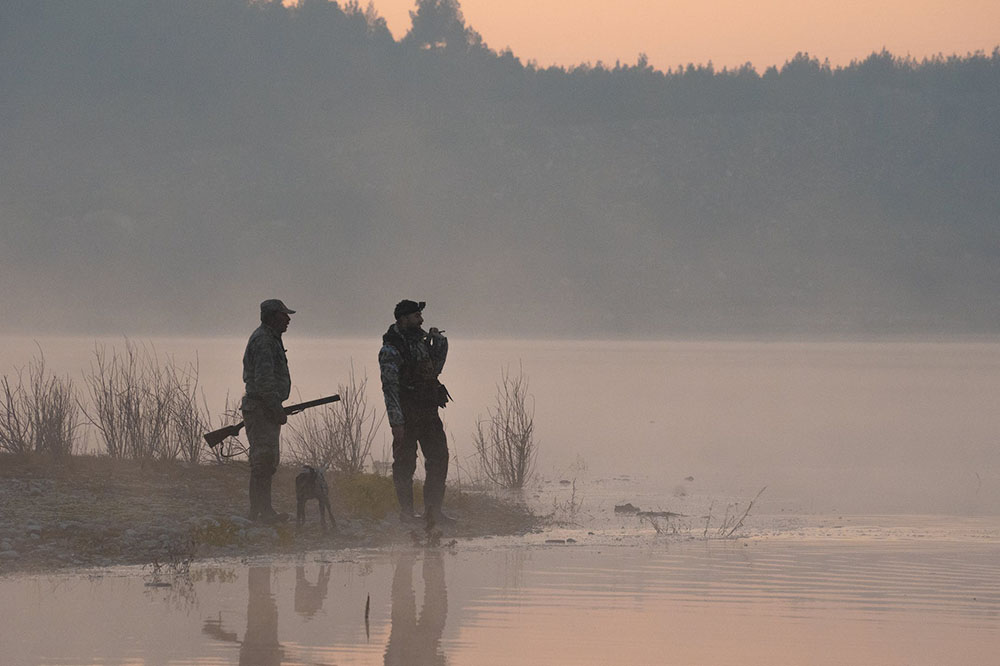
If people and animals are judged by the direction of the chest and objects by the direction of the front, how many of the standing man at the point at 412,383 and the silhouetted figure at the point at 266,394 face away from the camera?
0

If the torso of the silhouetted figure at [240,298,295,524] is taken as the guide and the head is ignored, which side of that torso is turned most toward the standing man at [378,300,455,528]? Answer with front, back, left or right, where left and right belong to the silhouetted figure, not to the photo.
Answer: front

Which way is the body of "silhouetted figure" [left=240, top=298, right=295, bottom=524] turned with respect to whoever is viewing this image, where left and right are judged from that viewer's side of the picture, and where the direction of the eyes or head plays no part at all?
facing to the right of the viewer
